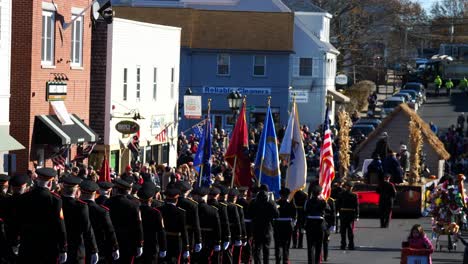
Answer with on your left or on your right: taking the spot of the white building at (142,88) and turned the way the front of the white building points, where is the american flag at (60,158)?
on your right

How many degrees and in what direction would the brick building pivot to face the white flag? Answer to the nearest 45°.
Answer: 0° — it already faces it

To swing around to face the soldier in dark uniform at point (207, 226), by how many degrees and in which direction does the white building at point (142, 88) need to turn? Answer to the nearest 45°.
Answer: approximately 45° to its right

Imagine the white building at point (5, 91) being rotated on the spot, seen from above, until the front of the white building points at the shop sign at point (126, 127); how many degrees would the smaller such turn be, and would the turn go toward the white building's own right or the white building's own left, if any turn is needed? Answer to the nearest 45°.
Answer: approximately 90° to the white building's own left

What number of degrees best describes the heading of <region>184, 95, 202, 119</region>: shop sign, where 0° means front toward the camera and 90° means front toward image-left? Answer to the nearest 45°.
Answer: approximately 0°

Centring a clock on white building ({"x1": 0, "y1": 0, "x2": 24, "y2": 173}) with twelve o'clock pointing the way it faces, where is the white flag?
The white flag is roughly at 11 o'clock from the white building.

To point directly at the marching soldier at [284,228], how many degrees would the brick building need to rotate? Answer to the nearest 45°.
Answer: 0° — it already faces them

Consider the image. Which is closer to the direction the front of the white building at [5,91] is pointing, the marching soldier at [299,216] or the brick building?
the marching soldier

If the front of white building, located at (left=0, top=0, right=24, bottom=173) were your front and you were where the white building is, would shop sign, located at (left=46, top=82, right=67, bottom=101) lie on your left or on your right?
on your left

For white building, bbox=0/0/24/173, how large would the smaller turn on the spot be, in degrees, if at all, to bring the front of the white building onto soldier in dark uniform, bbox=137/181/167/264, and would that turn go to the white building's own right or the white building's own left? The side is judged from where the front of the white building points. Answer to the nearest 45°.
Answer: approximately 45° to the white building's own right

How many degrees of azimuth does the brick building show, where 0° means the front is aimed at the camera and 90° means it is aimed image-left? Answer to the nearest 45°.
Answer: approximately 315°
